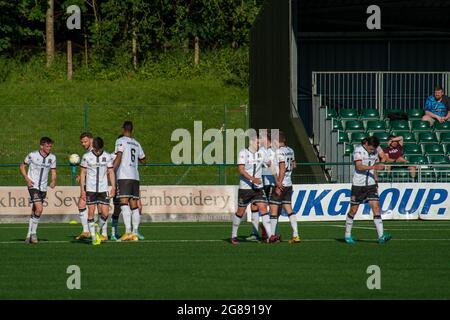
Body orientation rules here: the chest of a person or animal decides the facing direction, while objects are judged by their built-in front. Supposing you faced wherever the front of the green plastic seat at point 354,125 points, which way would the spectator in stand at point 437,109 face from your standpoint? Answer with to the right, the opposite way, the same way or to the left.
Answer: the same way

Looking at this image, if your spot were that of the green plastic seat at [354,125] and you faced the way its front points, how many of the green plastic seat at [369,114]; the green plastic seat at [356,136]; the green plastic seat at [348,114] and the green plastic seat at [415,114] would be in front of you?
1

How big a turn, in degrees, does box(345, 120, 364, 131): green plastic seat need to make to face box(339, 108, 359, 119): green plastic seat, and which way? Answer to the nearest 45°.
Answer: approximately 180°

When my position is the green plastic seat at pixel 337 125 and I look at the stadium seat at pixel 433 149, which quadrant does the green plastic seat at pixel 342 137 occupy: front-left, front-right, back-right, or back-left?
front-right

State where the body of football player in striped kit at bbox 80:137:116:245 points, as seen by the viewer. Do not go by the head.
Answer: toward the camera

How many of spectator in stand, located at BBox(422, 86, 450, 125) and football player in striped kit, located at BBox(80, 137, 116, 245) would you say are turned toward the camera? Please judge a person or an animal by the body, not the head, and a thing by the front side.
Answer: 2

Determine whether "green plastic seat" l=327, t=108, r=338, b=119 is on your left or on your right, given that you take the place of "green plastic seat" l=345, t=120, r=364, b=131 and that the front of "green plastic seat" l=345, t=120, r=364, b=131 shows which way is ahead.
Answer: on your right

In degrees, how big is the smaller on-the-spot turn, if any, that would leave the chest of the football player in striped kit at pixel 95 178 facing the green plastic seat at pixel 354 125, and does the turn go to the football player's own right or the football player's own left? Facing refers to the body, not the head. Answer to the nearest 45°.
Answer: approximately 135° to the football player's own left

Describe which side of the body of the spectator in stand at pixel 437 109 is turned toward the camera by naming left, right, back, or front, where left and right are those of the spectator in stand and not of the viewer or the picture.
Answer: front

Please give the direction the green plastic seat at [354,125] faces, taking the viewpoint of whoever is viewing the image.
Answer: facing the viewer

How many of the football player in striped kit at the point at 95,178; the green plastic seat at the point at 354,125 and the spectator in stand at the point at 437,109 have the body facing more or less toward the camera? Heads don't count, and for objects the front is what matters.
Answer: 3
